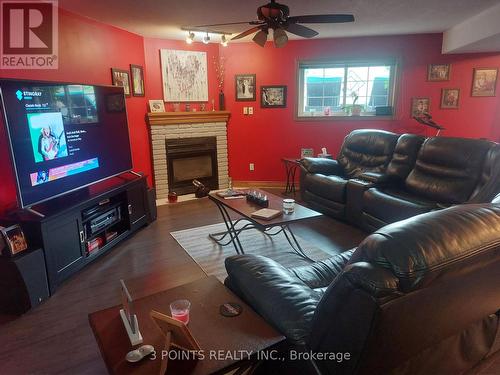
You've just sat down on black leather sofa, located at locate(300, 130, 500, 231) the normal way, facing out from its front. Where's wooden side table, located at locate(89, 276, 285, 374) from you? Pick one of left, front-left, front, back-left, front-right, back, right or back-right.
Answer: front-left

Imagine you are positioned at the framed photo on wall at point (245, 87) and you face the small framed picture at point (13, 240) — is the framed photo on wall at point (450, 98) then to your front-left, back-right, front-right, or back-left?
back-left

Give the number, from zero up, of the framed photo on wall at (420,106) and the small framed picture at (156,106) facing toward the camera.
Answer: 2

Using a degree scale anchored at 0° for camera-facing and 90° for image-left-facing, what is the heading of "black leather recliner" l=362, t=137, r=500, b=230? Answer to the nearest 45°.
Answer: approximately 45°

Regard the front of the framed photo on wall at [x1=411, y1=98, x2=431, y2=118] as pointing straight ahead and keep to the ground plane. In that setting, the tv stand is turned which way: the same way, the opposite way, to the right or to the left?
to the left

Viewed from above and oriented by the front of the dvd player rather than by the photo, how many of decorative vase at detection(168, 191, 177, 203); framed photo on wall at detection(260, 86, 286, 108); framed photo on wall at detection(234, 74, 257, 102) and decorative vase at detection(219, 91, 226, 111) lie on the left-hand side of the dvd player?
4

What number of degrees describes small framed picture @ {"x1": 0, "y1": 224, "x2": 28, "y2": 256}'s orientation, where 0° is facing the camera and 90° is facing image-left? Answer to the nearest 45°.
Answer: approximately 315°

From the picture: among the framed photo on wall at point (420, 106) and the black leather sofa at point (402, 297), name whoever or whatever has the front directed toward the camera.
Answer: the framed photo on wall

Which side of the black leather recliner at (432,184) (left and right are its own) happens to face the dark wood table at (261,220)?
front

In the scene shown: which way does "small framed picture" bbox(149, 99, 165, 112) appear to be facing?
toward the camera

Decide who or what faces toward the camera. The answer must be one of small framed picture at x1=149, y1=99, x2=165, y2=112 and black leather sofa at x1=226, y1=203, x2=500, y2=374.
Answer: the small framed picture

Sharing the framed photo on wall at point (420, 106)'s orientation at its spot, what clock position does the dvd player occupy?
The dvd player is roughly at 1 o'clock from the framed photo on wall.

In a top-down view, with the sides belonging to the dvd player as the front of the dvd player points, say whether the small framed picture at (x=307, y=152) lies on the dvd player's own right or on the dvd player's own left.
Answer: on the dvd player's own left

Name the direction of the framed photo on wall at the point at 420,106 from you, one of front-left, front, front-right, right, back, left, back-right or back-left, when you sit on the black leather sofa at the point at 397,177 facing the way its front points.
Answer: back-right

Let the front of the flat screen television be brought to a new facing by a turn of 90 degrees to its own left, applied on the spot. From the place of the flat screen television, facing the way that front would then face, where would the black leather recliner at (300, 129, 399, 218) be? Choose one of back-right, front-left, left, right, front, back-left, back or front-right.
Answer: front-right

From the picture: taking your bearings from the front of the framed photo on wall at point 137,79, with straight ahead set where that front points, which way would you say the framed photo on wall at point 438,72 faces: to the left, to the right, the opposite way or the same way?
to the right

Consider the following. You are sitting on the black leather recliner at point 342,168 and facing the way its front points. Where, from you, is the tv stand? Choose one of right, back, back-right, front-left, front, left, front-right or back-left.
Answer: front

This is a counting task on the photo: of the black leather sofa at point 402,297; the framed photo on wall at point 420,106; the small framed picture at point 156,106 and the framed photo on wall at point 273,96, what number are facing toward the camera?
3

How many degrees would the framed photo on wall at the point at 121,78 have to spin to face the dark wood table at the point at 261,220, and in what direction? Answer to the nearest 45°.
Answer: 0° — it already faces it
